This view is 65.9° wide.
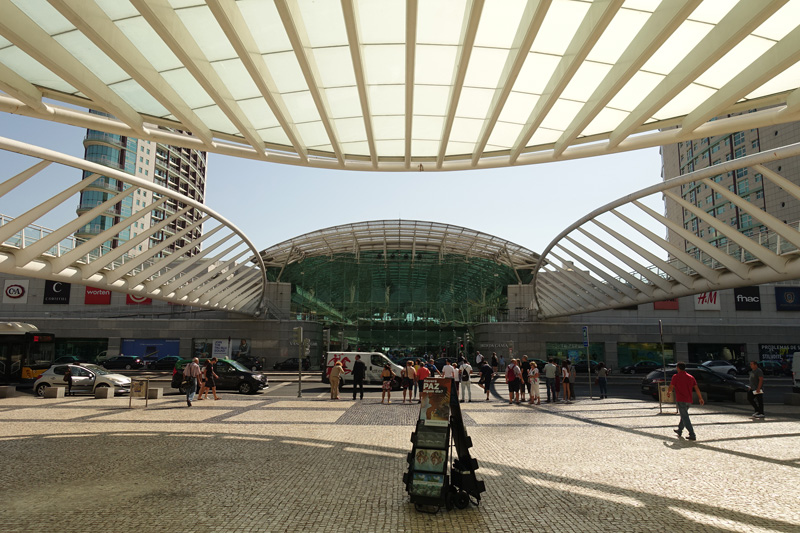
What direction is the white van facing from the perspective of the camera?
to the viewer's right

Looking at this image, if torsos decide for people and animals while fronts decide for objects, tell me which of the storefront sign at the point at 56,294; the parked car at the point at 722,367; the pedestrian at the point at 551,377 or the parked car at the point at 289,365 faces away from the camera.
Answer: the pedestrian

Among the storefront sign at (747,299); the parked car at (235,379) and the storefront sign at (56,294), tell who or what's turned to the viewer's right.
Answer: the parked car

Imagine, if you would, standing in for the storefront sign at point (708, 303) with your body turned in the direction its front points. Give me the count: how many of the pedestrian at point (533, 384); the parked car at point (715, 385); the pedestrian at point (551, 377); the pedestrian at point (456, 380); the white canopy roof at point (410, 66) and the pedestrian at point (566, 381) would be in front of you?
6

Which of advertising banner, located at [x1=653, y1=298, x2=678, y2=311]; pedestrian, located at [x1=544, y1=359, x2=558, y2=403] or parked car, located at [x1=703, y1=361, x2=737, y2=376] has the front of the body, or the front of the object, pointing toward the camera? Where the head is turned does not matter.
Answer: the advertising banner

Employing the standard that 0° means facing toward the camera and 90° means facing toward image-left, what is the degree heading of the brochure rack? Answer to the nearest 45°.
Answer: approximately 45°

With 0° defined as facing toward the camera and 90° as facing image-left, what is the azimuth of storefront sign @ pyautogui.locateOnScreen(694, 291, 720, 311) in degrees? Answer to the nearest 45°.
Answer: approximately 0°
